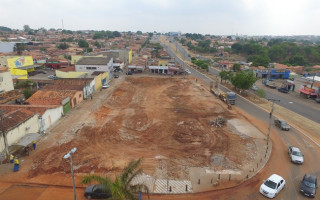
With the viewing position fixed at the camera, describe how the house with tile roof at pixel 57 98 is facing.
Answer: facing the viewer and to the right of the viewer

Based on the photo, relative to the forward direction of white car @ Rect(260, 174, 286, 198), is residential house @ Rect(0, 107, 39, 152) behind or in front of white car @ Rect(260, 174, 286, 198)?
in front

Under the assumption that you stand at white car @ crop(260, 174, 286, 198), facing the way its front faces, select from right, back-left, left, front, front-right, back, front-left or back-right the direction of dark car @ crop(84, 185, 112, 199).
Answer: front

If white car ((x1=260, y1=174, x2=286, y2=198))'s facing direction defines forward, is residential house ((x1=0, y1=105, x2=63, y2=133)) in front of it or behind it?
in front
